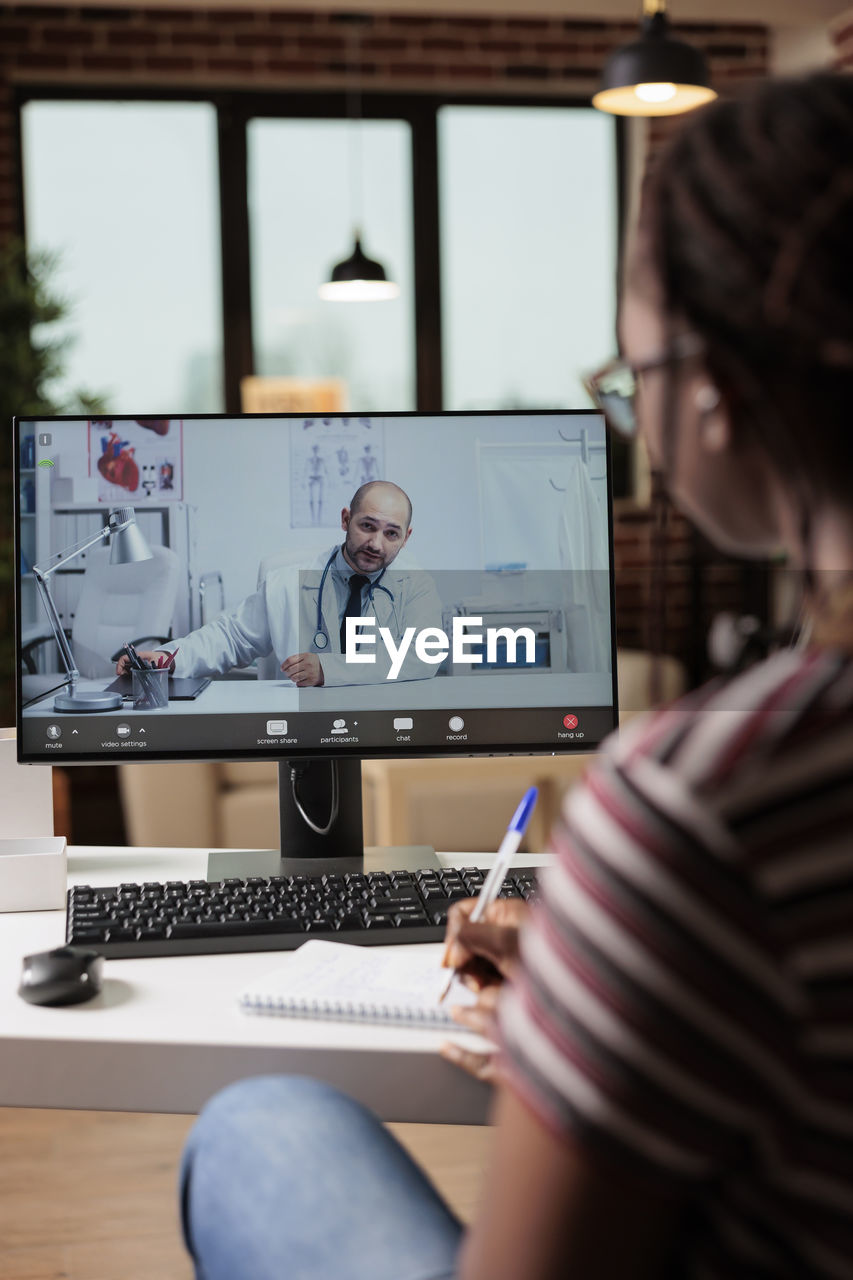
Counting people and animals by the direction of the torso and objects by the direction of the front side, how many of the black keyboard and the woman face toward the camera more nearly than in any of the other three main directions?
1

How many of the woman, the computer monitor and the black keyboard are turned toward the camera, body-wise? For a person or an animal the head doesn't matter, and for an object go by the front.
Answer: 2

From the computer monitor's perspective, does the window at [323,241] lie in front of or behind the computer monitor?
behind

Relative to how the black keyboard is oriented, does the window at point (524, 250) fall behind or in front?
behind

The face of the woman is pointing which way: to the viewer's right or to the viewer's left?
to the viewer's left

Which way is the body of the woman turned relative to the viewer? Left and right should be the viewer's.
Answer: facing away from the viewer and to the left of the viewer

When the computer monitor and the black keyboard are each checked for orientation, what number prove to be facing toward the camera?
2

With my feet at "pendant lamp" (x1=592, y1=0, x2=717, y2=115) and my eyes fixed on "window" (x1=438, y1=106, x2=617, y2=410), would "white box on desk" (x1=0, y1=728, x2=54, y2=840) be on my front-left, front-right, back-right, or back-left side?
back-left

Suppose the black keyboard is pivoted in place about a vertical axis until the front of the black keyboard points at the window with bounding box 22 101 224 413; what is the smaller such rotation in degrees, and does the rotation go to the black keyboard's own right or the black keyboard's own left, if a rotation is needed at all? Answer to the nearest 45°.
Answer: approximately 180°
